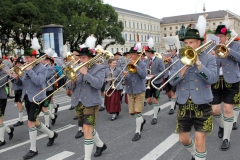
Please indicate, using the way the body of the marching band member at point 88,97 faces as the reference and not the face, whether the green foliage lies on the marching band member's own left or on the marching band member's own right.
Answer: on the marching band member's own right

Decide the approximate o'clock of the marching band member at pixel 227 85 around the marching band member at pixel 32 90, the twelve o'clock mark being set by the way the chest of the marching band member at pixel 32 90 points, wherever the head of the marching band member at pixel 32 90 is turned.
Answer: the marching band member at pixel 227 85 is roughly at 8 o'clock from the marching band member at pixel 32 90.

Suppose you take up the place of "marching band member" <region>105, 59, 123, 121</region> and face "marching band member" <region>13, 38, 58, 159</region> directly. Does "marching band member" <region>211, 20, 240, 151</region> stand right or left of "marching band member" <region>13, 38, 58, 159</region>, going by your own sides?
left

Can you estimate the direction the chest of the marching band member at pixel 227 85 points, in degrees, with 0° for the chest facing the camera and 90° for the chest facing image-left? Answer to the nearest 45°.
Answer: approximately 45°

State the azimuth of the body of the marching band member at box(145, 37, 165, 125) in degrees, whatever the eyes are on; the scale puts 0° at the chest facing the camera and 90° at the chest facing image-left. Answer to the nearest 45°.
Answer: approximately 45°

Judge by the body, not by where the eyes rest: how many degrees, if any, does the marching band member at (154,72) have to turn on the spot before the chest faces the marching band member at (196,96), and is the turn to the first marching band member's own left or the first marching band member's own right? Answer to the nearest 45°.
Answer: approximately 45° to the first marching band member's own left

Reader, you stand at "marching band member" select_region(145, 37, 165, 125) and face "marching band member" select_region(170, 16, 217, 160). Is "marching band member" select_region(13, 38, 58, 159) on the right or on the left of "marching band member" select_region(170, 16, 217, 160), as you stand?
right

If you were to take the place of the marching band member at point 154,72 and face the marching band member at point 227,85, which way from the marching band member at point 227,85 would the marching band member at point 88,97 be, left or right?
right

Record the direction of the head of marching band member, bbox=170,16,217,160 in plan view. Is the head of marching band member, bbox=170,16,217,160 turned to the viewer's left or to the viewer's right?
to the viewer's left

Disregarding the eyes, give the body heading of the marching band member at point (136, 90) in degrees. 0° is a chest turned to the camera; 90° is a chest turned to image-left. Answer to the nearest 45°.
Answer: approximately 45°

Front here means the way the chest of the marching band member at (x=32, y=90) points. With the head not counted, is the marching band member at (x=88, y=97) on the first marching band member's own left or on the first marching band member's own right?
on the first marching band member's own left

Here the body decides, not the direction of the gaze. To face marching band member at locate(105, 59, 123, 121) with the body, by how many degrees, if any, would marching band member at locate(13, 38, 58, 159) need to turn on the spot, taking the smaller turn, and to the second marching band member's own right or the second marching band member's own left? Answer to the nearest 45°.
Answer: approximately 180°

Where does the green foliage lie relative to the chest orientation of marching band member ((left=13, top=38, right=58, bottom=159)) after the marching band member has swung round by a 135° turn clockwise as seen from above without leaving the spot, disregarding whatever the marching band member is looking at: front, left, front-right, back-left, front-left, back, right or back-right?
front

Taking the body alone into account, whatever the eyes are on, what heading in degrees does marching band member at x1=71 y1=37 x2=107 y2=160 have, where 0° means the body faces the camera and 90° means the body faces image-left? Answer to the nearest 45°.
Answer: approximately 45°
